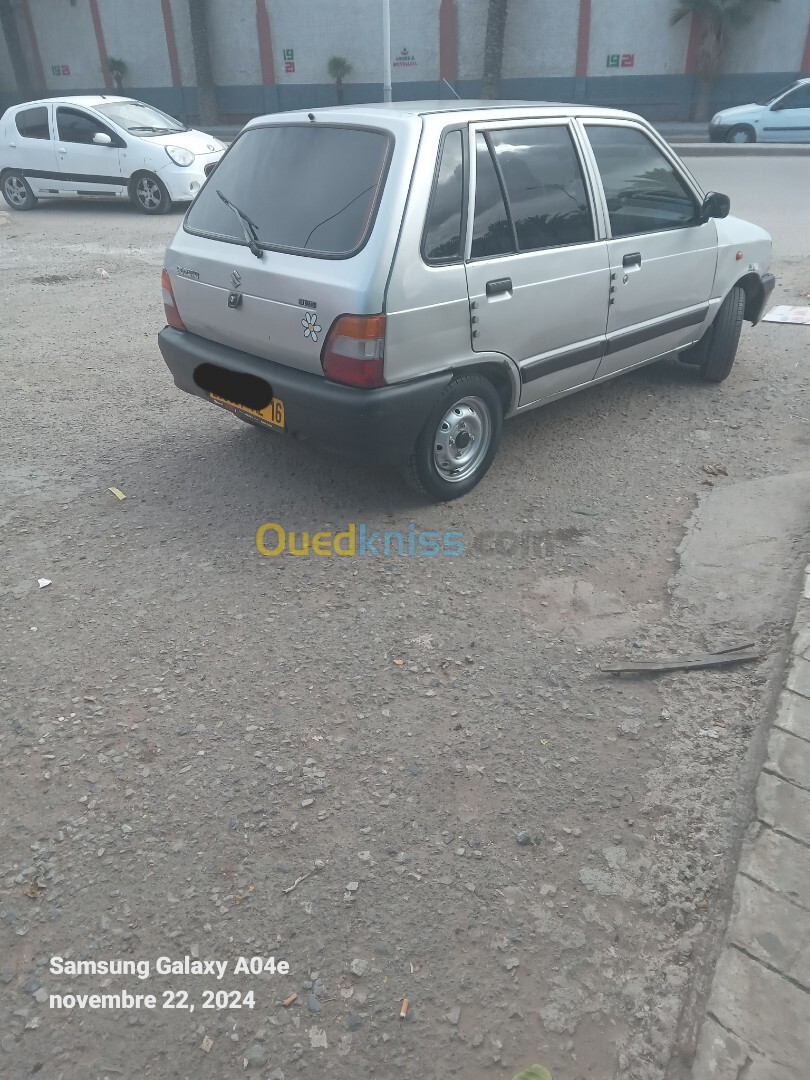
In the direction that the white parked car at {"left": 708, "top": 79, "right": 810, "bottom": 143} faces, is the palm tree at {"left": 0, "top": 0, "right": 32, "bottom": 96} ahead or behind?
ahead

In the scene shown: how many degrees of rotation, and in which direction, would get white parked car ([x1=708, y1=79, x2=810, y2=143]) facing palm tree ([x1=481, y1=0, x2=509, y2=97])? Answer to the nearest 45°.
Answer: approximately 45° to its right

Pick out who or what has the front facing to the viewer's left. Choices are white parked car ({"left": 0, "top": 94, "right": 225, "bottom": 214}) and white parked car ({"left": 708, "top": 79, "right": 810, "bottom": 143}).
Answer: white parked car ({"left": 708, "top": 79, "right": 810, "bottom": 143})

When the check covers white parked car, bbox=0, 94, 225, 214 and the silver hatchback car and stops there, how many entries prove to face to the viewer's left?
0

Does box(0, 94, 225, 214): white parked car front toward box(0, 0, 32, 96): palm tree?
no

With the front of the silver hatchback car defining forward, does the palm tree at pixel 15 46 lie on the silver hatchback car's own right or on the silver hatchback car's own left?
on the silver hatchback car's own left

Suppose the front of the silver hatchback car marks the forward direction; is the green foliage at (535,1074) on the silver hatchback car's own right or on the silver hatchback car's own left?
on the silver hatchback car's own right

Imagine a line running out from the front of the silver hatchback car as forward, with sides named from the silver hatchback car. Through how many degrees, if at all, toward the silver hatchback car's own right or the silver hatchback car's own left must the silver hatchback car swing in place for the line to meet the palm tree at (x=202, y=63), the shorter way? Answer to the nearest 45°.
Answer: approximately 45° to the silver hatchback car's own left

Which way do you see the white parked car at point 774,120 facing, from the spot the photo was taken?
facing to the left of the viewer

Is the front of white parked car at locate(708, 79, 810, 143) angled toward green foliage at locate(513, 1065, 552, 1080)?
no

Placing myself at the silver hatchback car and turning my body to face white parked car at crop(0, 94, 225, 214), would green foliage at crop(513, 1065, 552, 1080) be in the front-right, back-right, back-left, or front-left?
back-left

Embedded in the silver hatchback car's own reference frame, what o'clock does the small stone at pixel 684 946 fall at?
The small stone is roughly at 4 o'clock from the silver hatchback car.

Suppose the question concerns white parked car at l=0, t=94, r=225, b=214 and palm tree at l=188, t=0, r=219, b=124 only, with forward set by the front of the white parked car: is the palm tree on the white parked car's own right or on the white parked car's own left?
on the white parked car's own left

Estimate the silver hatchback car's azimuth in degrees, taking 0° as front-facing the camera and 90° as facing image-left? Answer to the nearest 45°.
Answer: approximately 225°

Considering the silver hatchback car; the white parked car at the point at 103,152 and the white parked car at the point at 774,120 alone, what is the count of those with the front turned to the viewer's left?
1

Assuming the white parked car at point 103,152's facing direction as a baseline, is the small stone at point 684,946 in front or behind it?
in front

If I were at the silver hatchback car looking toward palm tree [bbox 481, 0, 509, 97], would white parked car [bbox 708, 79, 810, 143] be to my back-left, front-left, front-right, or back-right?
front-right

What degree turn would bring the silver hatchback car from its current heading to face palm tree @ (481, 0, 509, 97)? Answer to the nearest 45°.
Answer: approximately 45° to its left

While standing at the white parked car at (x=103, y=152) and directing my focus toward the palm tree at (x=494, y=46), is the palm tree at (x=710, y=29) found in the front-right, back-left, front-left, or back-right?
front-right

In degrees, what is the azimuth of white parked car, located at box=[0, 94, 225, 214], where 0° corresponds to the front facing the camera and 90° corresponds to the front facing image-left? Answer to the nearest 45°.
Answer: approximately 315°

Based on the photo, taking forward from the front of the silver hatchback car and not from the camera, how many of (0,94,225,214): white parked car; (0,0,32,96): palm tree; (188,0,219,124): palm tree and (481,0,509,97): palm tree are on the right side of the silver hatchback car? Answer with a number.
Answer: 0

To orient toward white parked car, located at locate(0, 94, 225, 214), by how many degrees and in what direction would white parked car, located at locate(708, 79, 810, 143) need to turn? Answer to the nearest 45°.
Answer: approximately 45° to its left

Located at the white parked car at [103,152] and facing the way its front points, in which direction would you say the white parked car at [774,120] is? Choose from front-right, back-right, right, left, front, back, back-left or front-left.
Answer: front-left
